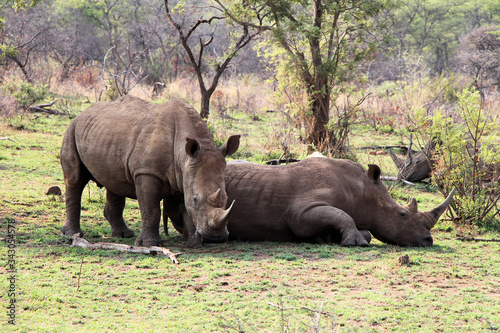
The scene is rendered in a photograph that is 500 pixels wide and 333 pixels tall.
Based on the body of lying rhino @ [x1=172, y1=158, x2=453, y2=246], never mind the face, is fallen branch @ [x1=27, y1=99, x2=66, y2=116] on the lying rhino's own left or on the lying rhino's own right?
on the lying rhino's own left

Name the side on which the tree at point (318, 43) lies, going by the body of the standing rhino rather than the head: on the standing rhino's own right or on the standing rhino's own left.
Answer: on the standing rhino's own left

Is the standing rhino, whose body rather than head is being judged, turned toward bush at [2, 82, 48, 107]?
no

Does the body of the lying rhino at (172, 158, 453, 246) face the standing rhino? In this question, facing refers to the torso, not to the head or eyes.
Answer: no

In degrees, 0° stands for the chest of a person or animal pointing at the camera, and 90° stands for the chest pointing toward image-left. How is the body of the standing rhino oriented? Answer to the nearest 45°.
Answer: approximately 315°

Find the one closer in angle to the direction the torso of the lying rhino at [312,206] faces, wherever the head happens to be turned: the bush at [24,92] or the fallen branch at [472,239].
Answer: the fallen branch

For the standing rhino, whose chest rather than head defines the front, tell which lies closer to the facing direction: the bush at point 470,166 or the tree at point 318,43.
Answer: the bush

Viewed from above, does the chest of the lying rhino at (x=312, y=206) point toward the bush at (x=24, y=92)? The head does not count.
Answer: no

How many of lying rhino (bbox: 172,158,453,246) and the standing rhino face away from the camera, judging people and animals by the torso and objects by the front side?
0

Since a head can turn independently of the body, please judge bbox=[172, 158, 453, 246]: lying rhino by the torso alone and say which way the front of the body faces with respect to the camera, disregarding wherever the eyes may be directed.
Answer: to the viewer's right

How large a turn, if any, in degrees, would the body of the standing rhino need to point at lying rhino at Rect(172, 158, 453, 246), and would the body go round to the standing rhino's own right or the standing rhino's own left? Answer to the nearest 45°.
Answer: approximately 45° to the standing rhino's own left

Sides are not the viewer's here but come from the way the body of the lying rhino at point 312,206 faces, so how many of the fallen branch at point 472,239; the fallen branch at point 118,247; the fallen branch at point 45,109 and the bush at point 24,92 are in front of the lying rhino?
1

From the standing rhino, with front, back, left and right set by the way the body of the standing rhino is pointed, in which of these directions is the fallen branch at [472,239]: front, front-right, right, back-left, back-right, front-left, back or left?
front-left

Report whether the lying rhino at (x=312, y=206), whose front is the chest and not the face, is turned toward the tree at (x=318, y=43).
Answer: no

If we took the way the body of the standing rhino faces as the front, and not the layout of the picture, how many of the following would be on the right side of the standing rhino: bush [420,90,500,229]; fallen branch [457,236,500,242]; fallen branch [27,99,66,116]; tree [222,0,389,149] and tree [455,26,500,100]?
0

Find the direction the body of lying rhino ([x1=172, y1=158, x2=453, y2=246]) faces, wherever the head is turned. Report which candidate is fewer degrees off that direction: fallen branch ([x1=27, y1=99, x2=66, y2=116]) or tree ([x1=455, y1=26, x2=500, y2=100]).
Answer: the tree

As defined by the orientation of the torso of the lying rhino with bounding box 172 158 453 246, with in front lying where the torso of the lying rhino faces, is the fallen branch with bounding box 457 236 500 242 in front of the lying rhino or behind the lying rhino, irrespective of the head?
in front
